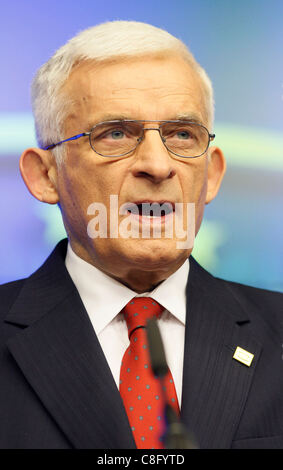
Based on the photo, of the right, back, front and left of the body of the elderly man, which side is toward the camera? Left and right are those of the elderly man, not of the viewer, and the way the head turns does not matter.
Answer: front

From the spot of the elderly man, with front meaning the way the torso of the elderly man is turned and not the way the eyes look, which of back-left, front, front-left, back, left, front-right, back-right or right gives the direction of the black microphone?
front
